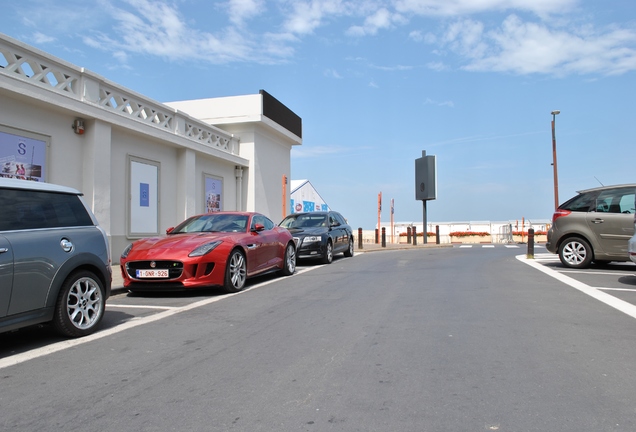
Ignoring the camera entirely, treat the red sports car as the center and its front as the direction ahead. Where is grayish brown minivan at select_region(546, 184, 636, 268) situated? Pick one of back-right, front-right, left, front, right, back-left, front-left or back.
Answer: back-left

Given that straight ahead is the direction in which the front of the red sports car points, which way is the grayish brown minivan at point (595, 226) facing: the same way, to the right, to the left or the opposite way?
to the left

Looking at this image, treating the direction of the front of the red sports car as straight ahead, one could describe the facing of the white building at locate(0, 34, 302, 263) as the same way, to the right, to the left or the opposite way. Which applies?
to the left

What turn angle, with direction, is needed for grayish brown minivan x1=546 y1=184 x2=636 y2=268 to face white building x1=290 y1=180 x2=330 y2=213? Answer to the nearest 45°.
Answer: approximately 135° to its left

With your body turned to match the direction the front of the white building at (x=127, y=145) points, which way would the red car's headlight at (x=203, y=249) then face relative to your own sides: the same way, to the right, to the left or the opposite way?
to the right

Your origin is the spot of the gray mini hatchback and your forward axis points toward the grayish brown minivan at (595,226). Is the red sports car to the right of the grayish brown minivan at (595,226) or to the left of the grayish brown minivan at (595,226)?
left

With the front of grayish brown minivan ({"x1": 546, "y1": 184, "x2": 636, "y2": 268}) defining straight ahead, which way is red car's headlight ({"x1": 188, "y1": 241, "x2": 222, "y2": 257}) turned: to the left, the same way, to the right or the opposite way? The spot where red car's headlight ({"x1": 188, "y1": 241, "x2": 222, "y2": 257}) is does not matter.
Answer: to the right

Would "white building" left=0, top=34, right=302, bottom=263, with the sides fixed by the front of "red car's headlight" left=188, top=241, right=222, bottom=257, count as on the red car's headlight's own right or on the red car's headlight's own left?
on the red car's headlight's own right
